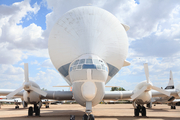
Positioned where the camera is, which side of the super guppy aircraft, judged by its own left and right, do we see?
front
